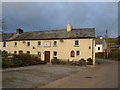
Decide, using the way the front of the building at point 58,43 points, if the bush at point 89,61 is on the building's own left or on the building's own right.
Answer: on the building's own left

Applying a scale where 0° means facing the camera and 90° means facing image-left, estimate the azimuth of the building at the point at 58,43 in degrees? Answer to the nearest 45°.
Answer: approximately 45°
